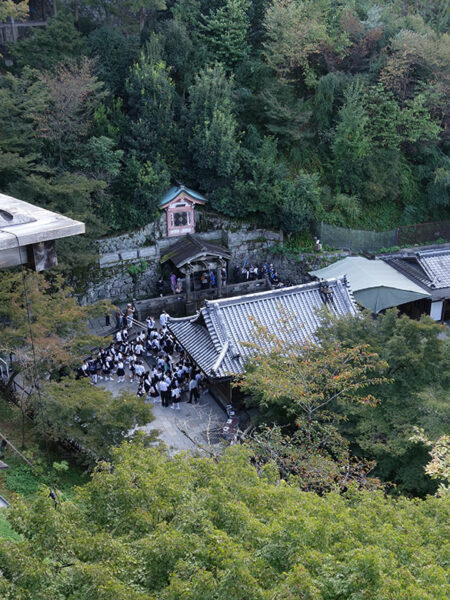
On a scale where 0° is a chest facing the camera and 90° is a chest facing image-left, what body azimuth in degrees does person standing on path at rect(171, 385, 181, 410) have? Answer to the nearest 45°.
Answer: approximately 180°

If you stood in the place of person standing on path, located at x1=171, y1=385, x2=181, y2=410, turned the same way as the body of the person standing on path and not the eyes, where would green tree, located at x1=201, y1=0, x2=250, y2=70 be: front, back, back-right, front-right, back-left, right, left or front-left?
front

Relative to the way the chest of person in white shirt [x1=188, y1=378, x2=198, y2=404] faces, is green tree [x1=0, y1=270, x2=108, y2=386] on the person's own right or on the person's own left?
on the person's own left

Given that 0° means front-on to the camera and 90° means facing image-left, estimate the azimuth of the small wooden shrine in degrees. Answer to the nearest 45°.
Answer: approximately 0°

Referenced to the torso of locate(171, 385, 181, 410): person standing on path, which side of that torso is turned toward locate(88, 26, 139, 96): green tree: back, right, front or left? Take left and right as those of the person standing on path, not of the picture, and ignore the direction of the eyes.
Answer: front

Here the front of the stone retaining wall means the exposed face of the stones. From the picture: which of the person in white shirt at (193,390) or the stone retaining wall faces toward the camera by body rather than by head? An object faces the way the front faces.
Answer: the stone retaining wall

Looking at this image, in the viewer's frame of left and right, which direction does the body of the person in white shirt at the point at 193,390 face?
facing away from the viewer

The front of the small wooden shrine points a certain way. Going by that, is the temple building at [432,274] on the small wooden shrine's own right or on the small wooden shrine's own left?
on the small wooden shrine's own left

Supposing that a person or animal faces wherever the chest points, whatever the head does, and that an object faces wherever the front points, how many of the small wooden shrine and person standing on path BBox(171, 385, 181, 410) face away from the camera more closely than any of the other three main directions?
1

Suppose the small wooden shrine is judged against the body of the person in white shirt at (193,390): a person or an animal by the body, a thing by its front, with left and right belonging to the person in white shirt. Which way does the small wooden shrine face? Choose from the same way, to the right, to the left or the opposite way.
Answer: the opposite way

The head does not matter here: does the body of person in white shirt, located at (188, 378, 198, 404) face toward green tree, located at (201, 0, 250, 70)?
yes

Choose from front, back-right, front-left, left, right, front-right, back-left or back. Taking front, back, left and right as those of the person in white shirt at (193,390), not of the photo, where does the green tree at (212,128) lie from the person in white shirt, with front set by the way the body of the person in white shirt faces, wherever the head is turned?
front

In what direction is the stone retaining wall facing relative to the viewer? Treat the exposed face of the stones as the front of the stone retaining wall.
toward the camera

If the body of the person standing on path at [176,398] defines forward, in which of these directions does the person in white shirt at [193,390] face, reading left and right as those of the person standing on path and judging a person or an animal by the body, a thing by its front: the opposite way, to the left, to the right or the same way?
the same way
